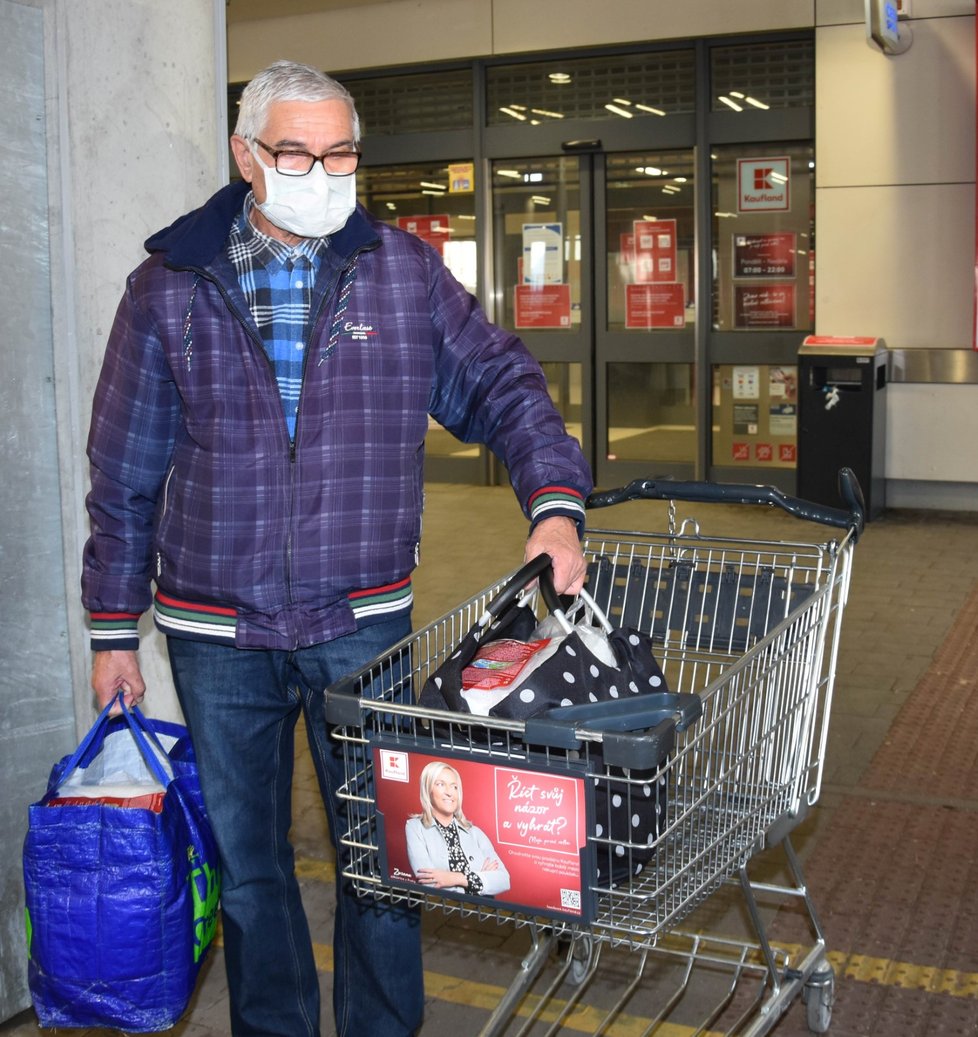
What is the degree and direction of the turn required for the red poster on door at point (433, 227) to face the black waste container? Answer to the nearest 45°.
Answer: approximately 45° to its left

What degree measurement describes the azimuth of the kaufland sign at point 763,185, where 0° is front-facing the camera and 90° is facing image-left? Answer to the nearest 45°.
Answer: approximately 0°

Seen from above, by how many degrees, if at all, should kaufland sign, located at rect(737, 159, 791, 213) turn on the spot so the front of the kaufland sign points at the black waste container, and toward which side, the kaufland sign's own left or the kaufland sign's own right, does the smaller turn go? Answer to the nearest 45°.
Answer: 0° — it already faces it

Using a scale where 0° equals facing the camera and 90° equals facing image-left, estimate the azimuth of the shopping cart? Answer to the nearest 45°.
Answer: approximately 45°

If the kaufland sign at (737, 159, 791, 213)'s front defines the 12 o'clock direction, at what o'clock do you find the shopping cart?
The shopping cart is roughly at 12 o'clock from the kaufland sign.

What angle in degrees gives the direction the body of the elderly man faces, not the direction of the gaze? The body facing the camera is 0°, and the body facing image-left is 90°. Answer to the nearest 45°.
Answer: approximately 0°

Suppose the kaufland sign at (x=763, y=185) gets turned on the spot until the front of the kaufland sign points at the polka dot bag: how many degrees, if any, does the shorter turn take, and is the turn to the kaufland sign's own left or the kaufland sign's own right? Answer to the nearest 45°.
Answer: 0° — it already faces it
